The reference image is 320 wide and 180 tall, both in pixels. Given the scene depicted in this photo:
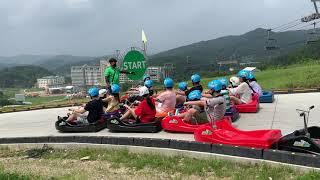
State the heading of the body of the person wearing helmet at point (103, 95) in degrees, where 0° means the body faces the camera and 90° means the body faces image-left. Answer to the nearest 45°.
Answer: approximately 90°

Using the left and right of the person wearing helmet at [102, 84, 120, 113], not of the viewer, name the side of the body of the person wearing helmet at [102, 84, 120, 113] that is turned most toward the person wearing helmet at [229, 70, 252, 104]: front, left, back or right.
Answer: back

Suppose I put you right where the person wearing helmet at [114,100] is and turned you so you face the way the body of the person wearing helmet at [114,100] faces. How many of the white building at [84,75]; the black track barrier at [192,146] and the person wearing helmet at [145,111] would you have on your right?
1

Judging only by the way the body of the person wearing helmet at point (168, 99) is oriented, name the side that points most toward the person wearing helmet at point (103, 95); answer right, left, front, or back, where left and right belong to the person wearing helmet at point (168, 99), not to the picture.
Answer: front

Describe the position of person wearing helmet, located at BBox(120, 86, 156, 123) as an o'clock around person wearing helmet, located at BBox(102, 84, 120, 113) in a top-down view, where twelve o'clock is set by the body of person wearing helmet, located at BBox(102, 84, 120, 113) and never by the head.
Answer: person wearing helmet, located at BBox(120, 86, 156, 123) is roughly at 8 o'clock from person wearing helmet, located at BBox(102, 84, 120, 113).

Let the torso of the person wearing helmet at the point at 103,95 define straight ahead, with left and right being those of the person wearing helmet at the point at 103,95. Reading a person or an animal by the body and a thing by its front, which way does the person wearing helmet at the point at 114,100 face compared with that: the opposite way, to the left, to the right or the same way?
the same way

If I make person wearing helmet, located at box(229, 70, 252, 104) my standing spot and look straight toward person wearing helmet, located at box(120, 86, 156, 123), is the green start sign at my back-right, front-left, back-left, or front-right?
front-right

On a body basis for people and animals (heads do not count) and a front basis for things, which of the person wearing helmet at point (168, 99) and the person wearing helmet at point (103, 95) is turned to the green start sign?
the person wearing helmet at point (168, 99)

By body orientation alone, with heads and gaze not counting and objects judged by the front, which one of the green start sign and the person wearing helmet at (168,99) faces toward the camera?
the green start sign

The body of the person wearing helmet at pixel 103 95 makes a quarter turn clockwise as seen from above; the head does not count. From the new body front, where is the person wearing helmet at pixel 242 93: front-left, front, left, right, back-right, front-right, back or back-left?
right

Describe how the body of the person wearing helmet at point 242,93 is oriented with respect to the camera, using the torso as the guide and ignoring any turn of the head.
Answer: to the viewer's left

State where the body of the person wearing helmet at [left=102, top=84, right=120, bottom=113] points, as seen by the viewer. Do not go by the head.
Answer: to the viewer's left

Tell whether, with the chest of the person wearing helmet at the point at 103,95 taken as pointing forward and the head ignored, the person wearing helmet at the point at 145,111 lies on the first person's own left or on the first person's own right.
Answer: on the first person's own left

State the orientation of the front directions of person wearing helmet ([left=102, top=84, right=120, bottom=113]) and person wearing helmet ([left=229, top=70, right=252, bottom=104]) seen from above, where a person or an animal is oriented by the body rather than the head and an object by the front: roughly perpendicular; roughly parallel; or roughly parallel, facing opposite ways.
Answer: roughly parallel

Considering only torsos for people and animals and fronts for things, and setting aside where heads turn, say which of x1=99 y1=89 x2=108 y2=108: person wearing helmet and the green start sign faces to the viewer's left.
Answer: the person wearing helmet

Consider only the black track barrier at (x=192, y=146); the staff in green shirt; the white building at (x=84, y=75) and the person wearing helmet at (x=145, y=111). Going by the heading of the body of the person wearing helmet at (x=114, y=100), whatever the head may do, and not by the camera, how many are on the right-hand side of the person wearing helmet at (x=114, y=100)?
2

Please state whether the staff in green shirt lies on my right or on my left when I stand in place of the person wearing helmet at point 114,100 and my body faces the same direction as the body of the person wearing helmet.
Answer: on my right

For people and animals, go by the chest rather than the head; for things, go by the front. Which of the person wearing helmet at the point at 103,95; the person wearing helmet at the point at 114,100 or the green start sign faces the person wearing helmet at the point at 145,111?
the green start sign
